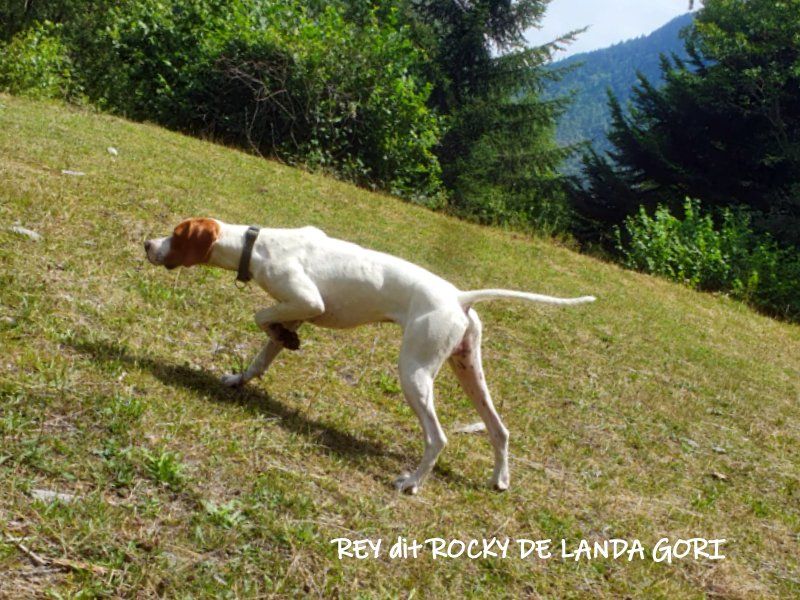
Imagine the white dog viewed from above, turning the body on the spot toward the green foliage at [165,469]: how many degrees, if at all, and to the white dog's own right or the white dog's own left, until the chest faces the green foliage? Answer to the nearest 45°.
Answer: approximately 45° to the white dog's own left

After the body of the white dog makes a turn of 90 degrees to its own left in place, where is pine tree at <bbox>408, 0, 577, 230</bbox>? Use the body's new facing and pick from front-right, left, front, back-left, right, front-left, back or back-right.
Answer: back

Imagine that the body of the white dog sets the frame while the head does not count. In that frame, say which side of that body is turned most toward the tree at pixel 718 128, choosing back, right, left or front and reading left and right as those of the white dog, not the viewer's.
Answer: right

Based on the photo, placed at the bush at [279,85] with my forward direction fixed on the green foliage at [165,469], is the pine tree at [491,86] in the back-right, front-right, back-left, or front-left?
back-left

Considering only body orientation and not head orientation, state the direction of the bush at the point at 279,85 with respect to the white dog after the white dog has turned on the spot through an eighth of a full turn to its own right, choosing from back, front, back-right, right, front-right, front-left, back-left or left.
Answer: front-right

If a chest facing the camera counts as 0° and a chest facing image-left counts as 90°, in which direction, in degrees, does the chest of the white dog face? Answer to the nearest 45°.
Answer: approximately 90°

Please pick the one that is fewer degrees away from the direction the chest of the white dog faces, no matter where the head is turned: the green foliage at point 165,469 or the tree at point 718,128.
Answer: the green foliage
